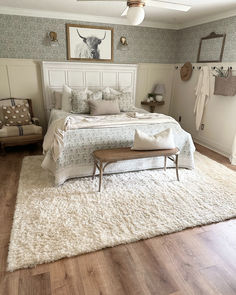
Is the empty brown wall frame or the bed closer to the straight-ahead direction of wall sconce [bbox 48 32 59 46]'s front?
the bed

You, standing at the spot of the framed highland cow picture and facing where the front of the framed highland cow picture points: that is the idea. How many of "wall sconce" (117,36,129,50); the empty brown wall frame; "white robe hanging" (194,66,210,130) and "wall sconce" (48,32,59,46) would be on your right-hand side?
1

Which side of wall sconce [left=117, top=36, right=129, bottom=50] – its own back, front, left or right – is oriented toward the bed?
front

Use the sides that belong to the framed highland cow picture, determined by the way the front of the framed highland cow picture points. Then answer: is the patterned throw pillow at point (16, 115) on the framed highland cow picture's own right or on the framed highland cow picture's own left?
on the framed highland cow picture's own right

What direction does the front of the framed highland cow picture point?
toward the camera

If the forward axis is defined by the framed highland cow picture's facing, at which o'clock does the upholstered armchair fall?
The upholstered armchair is roughly at 2 o'clock from the framed highland cow picture.

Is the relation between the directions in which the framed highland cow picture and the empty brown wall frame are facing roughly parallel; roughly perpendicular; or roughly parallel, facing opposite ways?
roughly perpendicular

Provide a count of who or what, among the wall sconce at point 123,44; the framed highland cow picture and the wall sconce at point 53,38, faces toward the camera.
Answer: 3

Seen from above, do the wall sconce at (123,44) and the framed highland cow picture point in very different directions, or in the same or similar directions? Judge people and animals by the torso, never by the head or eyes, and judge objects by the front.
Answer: same or similar directions

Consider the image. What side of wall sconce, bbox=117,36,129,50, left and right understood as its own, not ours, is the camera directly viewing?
front

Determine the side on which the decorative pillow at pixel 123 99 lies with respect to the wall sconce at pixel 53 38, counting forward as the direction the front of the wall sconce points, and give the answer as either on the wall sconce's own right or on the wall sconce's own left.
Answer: on the wall sconce's own left

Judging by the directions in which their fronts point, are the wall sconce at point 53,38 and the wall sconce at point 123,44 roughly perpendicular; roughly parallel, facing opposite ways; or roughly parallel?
roughly parallel
